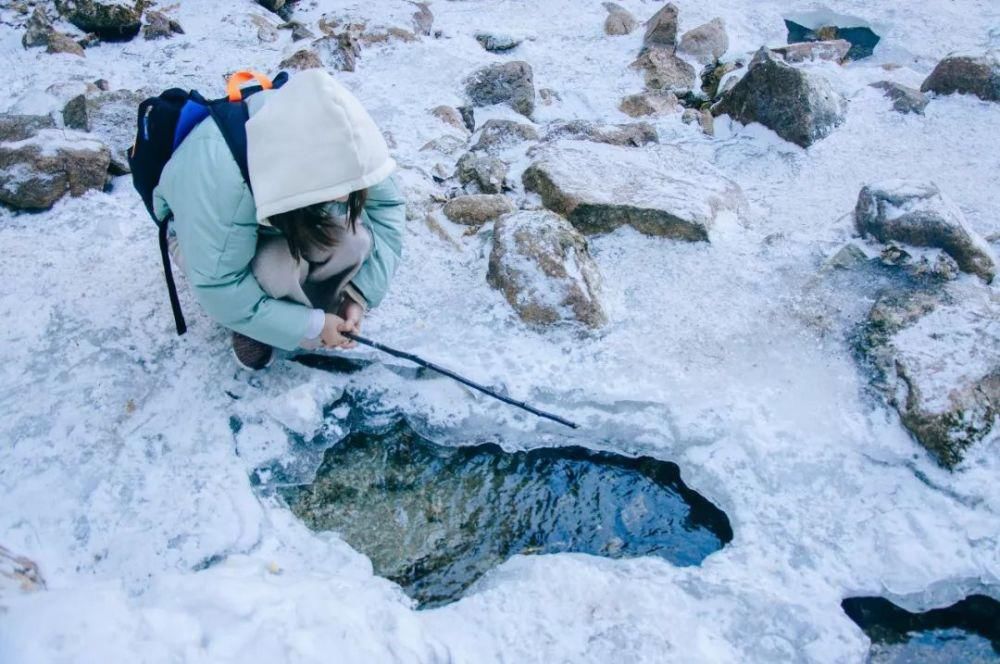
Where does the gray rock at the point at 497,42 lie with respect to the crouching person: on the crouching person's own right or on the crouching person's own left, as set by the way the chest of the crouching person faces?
on the crouching person's own left

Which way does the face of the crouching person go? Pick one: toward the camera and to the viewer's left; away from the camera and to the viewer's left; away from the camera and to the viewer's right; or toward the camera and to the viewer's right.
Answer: toward the camera and to the viewer's right

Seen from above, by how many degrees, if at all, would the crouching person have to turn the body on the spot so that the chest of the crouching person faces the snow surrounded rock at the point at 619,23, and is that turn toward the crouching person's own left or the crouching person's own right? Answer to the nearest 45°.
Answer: approximately 90° to the crouching person's own left

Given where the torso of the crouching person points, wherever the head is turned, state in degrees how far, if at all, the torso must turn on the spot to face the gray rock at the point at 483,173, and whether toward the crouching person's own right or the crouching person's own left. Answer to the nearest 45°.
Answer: approximately 90° to the crouching person's own left

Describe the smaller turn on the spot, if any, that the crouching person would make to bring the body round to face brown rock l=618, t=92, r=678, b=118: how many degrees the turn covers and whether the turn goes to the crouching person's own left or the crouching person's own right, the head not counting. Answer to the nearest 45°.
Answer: approximately 90° to the crouching person's own left

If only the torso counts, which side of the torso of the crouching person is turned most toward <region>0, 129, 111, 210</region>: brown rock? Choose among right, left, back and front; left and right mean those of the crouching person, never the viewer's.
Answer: back

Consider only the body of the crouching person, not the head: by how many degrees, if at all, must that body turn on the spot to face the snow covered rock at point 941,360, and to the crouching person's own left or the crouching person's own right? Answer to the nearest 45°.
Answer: approximately 45° to the crouching person's own left

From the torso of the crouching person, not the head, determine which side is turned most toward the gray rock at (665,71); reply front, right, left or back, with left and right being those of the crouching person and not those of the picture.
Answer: left

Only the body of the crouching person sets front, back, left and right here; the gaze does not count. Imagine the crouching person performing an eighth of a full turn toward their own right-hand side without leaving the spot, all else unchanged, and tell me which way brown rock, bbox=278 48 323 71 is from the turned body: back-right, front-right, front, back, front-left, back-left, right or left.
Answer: back

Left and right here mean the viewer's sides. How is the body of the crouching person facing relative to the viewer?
facing the viewer and to the right of the viewer

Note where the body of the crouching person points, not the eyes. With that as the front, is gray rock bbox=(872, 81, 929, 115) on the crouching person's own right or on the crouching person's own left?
on the crouching person's own left

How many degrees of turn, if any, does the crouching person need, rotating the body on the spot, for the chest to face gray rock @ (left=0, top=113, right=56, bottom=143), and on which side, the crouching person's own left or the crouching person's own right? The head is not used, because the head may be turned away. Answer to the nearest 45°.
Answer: approximately 180°

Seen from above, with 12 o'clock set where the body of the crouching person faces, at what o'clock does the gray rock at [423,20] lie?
The gray rock is roughly at 8 o'clock from the crouching person.
